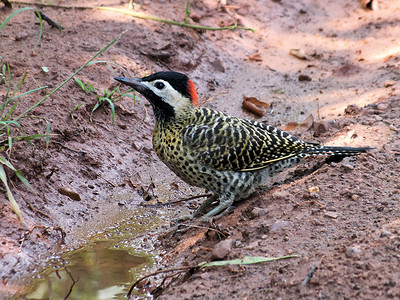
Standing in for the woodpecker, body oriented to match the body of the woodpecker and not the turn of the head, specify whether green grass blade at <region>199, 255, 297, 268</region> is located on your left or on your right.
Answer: on your left

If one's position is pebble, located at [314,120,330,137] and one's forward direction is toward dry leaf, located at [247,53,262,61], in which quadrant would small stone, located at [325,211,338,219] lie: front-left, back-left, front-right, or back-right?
back-left

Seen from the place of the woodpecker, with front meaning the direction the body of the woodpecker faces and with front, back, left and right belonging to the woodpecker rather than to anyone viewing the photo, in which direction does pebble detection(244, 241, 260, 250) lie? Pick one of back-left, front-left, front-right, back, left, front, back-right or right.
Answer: left

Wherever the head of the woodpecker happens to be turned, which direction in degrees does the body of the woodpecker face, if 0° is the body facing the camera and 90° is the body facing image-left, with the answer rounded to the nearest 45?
approximately 90°

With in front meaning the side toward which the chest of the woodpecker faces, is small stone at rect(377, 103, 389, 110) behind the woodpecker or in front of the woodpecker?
behind

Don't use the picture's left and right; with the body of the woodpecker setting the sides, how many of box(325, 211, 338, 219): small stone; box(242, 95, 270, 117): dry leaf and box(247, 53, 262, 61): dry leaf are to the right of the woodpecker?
2

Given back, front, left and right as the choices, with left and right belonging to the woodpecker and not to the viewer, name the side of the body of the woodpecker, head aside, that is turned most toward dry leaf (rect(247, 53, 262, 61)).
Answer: right

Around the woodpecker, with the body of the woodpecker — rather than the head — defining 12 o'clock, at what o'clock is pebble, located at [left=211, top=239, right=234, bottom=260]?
The pebble is roughly at 9 o'clock from the woodpecker.

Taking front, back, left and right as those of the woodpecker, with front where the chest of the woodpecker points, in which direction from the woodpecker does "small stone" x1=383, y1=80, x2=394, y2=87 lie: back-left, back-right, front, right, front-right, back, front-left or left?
back-right

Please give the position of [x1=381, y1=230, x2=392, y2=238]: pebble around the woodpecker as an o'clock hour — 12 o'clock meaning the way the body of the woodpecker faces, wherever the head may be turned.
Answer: The pebble is roughly at 8 o'clock from the woodpecker.

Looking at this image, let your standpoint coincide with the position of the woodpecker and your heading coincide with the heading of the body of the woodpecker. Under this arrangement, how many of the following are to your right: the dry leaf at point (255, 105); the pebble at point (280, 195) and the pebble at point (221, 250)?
1

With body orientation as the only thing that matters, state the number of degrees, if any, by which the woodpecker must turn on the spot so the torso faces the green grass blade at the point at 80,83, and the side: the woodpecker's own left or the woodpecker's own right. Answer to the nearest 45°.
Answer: approximately 45° to the woodpecker's own right

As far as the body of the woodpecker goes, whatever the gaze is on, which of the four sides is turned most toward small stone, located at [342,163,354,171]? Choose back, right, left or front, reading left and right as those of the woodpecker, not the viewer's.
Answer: back

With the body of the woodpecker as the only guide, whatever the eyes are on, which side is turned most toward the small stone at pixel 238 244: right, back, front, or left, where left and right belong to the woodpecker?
left
